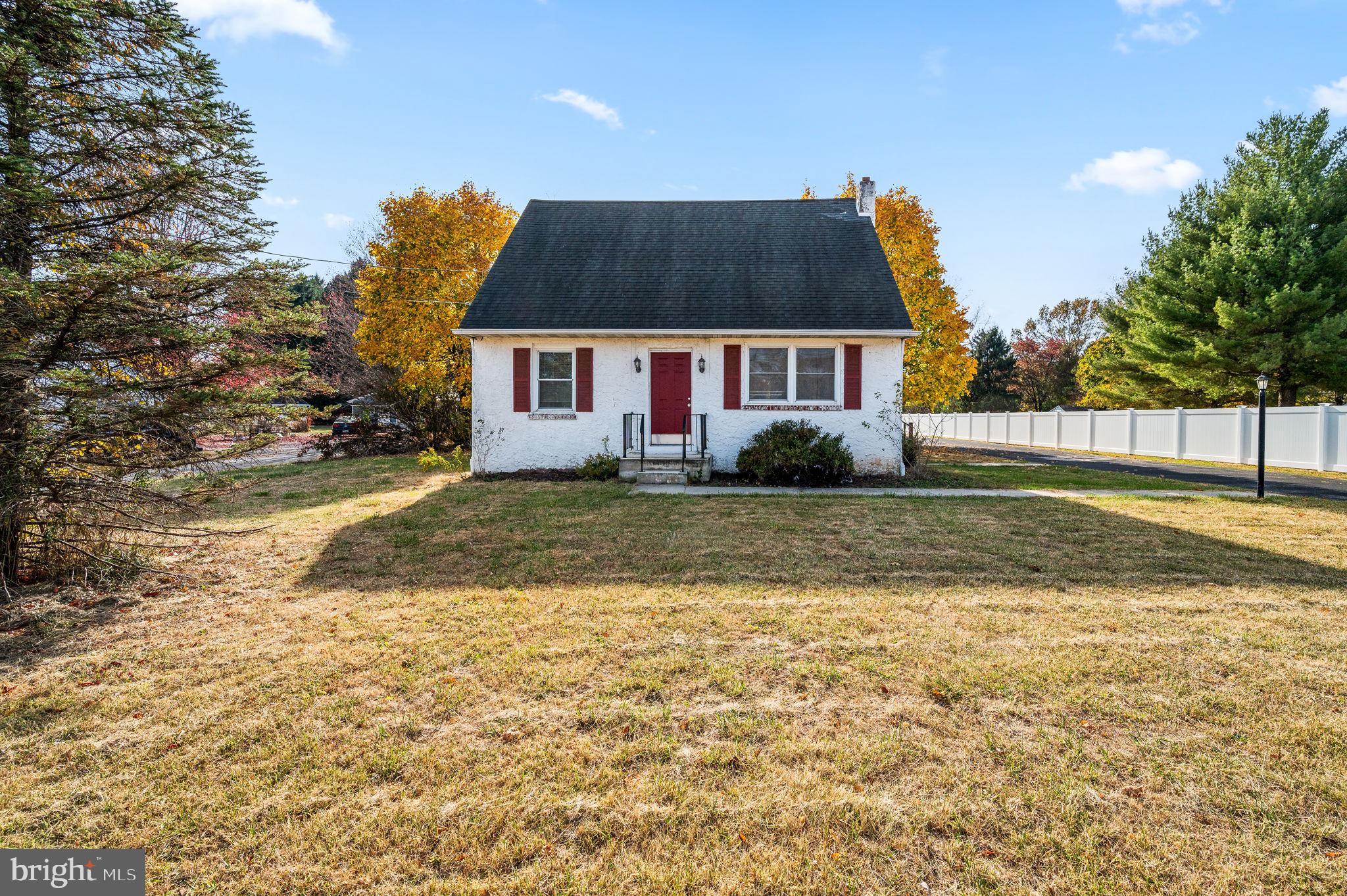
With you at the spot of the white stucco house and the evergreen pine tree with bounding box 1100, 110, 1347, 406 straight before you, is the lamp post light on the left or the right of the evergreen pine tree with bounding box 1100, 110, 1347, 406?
right

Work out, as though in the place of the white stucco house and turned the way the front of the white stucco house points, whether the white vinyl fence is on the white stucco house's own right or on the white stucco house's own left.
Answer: on the white stucco house's own left

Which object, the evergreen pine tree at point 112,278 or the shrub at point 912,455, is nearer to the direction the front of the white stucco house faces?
the evergreen pine tree

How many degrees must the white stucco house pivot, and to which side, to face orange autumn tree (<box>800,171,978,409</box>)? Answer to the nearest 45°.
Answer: approximately 135° to its left

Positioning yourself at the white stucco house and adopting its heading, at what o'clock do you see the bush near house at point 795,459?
The bush near house is roughly at 10 o'clock from the white stucco house.

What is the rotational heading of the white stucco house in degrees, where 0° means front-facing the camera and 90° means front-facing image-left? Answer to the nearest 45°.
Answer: approximately 0°

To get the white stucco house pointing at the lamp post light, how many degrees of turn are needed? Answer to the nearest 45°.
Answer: approximately 90° to its left
